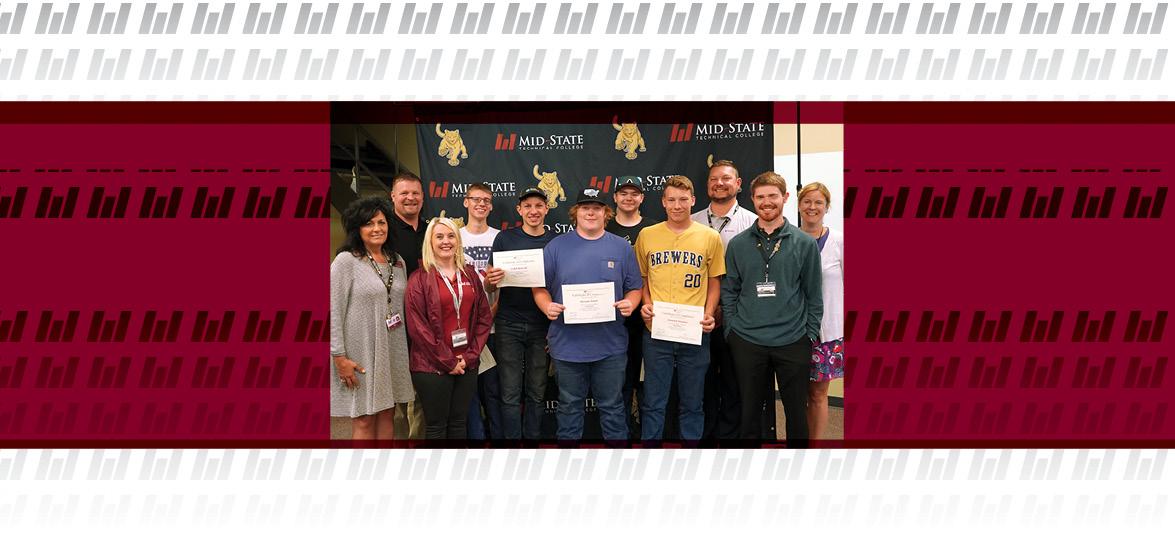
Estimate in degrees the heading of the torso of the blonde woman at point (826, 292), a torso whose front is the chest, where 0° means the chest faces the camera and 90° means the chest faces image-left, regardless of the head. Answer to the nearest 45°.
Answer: approximately 45°

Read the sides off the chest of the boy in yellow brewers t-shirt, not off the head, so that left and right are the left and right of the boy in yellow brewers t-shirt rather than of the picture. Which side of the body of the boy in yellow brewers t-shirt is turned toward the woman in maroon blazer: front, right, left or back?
right

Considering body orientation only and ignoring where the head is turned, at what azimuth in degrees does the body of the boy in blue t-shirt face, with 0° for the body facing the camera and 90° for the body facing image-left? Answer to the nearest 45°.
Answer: approximately 0°

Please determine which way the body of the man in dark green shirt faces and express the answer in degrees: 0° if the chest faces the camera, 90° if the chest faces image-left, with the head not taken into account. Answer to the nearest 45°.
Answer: approximately 0°

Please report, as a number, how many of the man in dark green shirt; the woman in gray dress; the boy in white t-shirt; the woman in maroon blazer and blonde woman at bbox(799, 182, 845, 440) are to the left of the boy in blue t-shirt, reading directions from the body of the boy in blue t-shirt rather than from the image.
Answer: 2

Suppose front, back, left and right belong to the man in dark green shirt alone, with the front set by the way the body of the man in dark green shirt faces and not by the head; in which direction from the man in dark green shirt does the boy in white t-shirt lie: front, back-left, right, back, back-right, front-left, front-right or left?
right

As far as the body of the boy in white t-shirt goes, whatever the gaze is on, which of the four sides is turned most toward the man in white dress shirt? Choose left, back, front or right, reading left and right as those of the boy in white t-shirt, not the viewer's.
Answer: left

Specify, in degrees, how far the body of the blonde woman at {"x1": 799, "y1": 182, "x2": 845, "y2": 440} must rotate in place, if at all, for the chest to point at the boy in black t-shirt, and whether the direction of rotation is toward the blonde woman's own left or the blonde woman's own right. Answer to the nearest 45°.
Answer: approximately 45° to the blonde woman's own right
